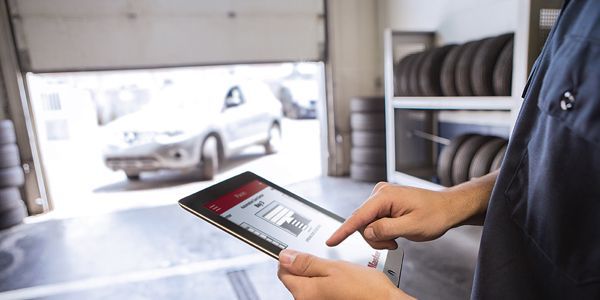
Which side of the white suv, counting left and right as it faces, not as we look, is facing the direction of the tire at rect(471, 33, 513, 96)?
left

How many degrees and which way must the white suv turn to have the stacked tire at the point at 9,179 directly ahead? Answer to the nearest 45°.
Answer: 0° — it already faces it

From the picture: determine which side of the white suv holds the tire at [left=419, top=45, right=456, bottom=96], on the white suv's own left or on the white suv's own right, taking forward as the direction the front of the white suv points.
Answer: on the white suv's own left

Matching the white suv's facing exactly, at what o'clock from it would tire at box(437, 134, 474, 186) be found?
The tire is roughly at 9 o'clock from the white suv.

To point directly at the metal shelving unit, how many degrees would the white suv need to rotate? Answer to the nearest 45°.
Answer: approximately 90° to its left

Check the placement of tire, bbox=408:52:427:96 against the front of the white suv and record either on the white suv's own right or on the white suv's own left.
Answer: on the white suv's own left

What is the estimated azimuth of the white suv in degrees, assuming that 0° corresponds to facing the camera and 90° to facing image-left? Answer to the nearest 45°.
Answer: approximately 45°

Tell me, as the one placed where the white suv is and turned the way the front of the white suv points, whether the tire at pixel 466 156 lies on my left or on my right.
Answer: on my left

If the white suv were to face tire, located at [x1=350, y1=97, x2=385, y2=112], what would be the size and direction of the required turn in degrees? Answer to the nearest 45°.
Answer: approximately 90° to its left

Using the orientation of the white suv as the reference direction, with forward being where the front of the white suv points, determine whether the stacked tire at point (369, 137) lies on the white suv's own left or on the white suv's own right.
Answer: on the white suv's own left

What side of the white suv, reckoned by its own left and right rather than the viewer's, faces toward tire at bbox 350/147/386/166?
left
